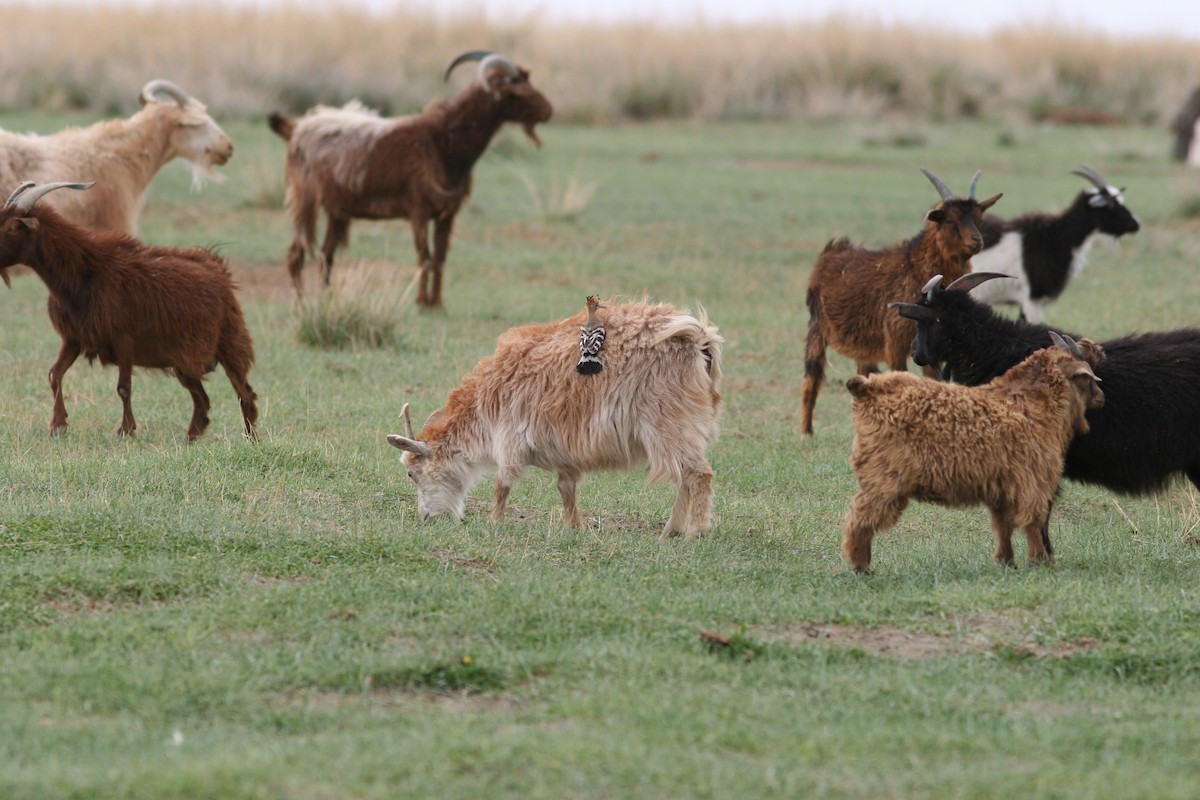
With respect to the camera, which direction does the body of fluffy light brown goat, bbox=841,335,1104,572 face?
to the viewer's right

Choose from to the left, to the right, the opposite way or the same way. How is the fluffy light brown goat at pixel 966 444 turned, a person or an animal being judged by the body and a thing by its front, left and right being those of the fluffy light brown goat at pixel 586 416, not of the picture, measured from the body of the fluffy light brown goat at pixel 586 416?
the opposite way

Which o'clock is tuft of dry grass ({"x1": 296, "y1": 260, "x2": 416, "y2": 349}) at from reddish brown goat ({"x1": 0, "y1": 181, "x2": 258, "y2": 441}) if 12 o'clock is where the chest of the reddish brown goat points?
The tuft of dry grass is roughly at 4 o'clock from the reddish brown goat.

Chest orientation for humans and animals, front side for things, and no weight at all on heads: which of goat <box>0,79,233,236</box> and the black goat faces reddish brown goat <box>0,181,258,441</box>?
the black goat

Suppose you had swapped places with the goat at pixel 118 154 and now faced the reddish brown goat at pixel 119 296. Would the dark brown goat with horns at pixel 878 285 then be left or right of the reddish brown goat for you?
left

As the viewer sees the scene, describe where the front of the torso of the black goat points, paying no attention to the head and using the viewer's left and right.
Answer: facing to the left of the viewer

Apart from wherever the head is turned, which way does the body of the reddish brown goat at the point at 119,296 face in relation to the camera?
to the viewer's left

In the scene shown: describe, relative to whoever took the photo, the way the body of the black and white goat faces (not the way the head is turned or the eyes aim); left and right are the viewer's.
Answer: facing to the right of the viewer

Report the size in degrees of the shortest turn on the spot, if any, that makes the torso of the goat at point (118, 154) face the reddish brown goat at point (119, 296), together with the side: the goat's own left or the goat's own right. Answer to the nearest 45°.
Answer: approximately 90° to the goat's own right

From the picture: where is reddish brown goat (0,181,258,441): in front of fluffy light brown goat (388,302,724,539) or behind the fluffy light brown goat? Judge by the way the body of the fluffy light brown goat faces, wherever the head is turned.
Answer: in front

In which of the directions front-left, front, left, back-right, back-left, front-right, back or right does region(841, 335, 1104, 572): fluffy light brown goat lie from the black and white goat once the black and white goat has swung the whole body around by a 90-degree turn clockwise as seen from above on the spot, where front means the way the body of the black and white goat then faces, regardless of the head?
front

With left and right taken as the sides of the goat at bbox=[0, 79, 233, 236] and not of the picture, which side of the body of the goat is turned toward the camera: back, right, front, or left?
right

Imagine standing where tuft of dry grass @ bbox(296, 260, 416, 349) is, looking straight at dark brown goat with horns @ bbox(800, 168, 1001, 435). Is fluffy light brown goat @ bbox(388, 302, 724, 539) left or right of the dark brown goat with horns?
right

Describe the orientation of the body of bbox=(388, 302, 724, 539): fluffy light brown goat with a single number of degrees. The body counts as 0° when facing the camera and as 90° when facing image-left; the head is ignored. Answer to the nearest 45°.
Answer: approximately 90°

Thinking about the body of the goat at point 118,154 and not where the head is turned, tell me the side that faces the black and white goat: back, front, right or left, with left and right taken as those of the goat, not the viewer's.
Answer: front
